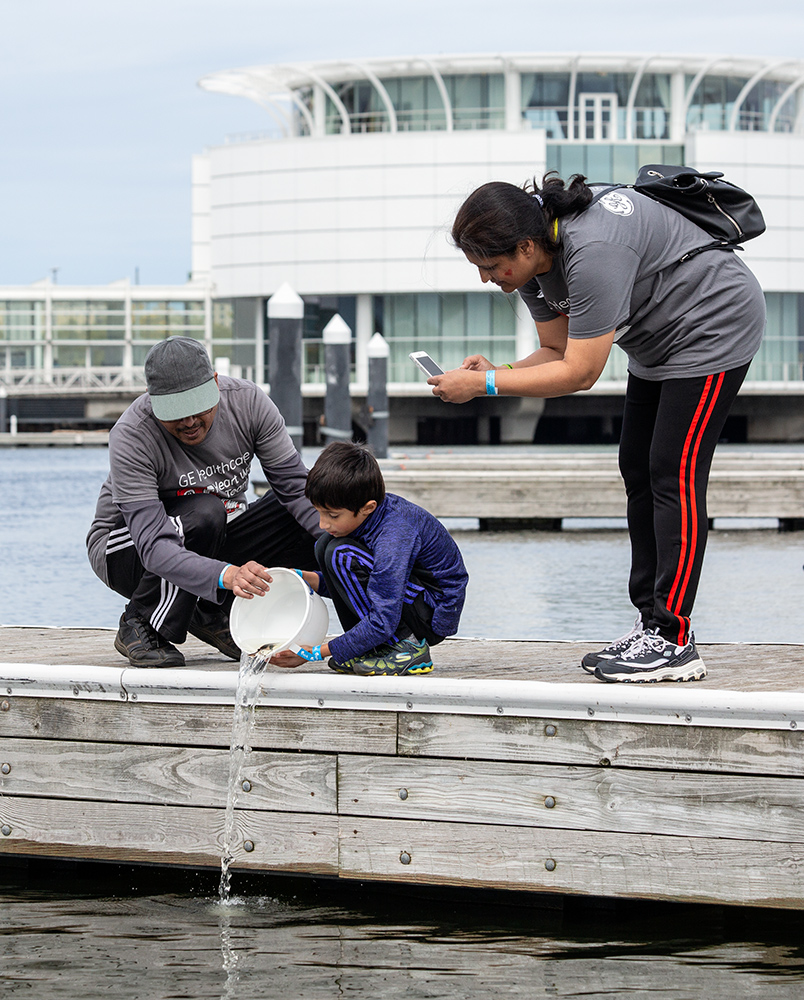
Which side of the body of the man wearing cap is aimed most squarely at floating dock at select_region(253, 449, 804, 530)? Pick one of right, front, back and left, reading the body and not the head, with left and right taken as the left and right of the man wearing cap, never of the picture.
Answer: left

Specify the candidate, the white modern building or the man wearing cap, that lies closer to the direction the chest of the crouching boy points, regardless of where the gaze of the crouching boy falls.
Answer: the man wearing cap

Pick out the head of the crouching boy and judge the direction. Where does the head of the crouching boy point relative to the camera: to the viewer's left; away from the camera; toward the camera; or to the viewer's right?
to the viewer's left

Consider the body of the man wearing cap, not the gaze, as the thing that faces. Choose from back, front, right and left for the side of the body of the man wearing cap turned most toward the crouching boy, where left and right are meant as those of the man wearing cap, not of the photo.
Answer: front

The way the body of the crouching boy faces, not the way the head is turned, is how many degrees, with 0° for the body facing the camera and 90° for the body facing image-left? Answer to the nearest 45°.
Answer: approximately 90°

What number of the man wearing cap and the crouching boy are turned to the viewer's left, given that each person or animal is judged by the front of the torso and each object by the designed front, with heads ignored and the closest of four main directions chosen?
1

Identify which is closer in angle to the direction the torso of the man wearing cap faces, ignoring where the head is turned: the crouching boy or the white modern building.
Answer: the crouching boy

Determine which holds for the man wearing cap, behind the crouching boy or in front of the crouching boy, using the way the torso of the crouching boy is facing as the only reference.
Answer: in front

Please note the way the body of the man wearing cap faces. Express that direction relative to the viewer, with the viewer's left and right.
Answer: facing the viewer and to the right of the viewer

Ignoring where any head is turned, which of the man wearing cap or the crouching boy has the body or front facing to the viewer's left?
the crouching boy
